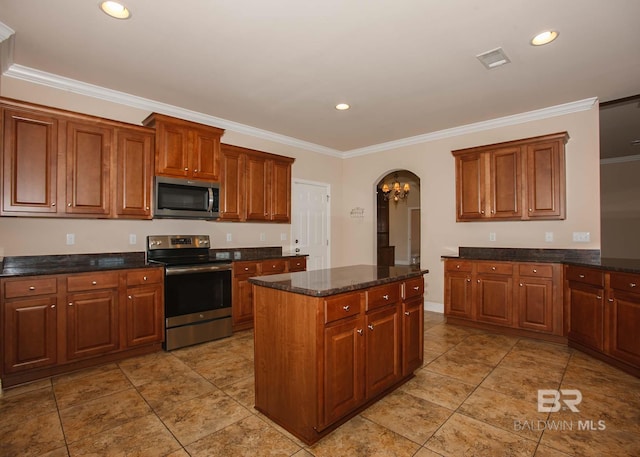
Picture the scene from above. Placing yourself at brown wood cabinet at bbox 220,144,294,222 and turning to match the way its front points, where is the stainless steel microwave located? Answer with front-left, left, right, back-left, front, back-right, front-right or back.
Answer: right

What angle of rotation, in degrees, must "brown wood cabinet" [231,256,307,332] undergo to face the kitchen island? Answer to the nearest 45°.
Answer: approximately 45° to its right

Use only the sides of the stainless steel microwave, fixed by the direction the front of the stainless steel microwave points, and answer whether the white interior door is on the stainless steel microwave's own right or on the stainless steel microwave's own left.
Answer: on the stainless steel microwave's own left

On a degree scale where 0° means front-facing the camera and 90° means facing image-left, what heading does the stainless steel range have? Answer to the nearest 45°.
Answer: approximately 315°

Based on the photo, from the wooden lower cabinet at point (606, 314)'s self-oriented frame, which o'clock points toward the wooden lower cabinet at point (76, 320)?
the wooden lower cabinet at point (76, 320) is roughly at 12 o'clock from the wooden lower cabinet at point (606, 314).

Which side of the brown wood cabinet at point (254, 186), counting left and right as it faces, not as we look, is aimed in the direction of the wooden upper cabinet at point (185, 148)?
right

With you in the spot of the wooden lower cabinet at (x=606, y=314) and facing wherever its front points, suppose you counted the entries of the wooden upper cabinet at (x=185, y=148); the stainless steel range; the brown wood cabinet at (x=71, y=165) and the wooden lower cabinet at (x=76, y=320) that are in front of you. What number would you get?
4

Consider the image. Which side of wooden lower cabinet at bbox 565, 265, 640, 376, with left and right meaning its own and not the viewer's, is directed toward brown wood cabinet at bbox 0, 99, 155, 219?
front
